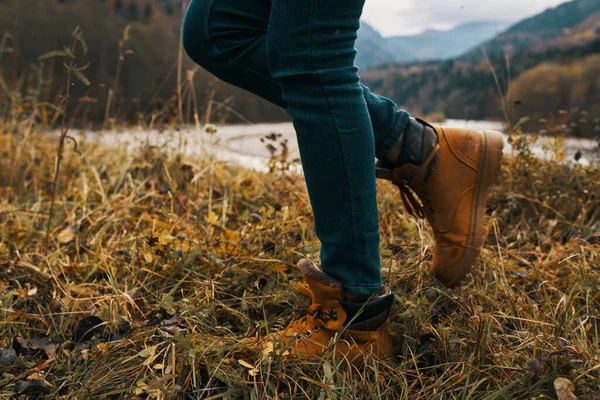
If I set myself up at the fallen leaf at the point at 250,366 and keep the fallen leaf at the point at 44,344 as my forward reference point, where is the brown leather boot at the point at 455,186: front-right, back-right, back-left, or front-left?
back-right

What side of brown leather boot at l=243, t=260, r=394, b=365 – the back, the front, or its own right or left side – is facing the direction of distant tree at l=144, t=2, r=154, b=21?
right

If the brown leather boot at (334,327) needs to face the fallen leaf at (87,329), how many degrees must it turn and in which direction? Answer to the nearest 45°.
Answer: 0° — it already faces it

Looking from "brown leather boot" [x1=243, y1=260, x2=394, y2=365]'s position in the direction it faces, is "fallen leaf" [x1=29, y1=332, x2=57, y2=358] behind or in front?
in front

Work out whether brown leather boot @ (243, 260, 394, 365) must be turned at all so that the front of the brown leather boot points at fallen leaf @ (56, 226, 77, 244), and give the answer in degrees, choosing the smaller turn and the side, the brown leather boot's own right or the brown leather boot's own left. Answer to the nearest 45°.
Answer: approximately 45° to the brown leather boot's own right

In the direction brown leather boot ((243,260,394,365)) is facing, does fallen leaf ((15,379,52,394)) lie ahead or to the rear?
ahead

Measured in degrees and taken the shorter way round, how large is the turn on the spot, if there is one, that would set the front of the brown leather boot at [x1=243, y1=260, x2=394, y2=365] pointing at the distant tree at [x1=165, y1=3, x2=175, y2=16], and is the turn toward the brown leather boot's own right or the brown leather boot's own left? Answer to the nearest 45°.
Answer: approximately 90° to the brown leather boot's own right

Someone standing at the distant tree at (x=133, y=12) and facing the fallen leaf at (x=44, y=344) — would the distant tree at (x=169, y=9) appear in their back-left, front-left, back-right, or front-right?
back-left

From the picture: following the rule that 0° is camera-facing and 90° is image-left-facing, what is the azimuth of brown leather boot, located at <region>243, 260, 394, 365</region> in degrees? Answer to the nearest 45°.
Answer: approximately 90°
